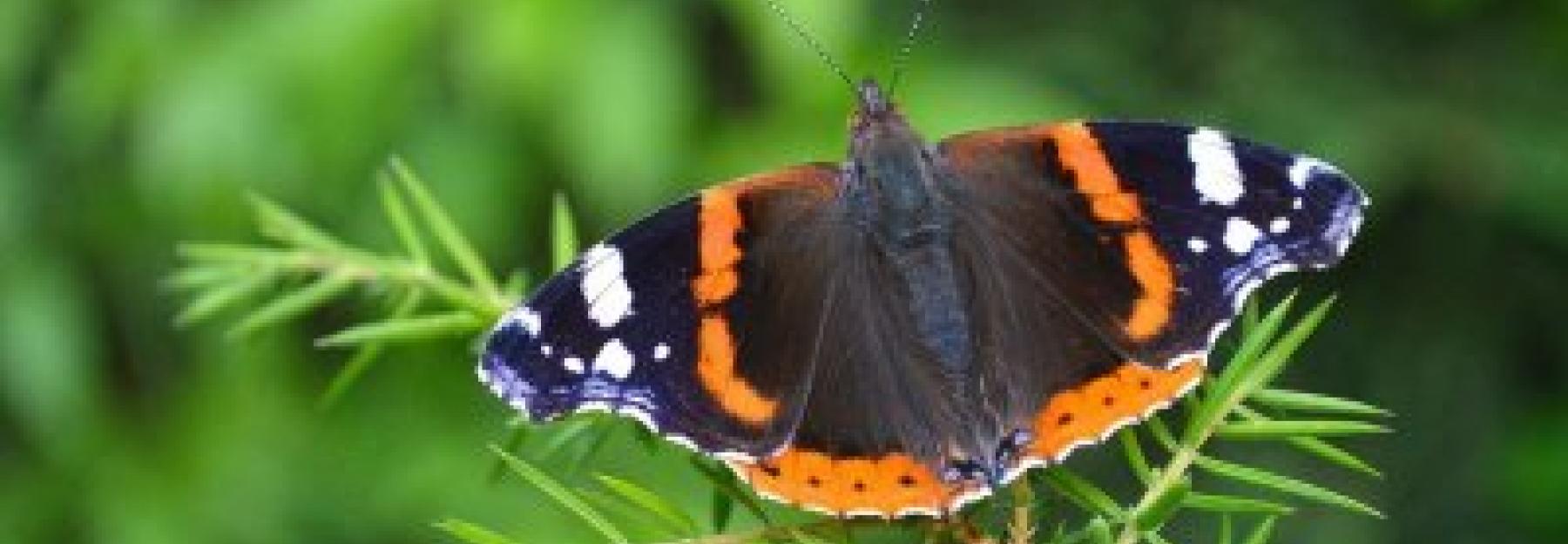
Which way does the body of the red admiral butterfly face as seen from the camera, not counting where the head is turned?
away from the camera
